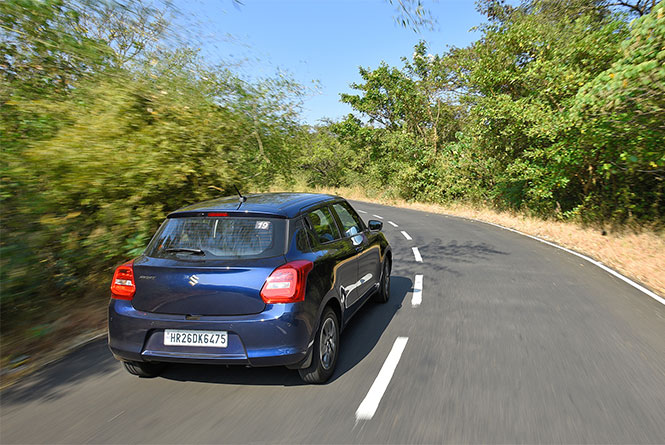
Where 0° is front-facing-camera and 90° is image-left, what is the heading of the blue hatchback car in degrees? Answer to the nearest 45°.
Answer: approximately 225°
